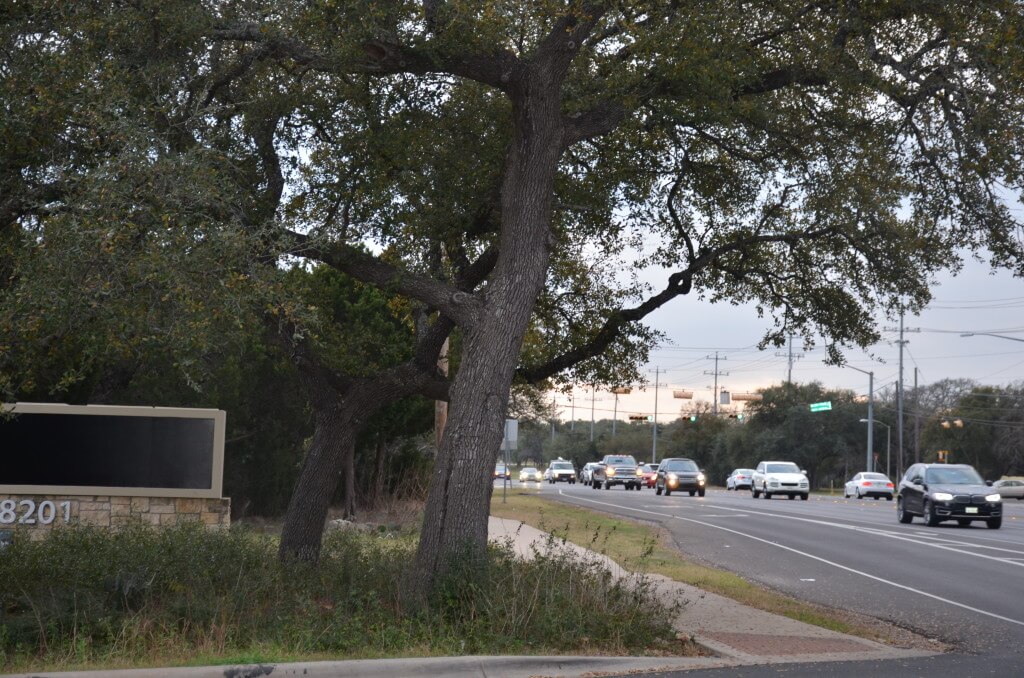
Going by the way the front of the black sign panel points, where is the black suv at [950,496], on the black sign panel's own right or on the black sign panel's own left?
on the black sign panel's own left

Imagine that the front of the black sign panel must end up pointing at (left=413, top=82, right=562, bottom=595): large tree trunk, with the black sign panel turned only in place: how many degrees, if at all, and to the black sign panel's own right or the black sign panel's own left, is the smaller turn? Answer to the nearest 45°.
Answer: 0° — it already faces it

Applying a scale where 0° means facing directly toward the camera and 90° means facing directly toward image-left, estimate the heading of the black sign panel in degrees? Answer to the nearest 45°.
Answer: approximately 0°

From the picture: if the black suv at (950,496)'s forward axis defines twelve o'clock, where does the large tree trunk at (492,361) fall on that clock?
The large tree trunk is roughly at 2 o'clock from the black suv.

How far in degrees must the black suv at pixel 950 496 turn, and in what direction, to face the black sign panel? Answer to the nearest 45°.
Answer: approximately 90° to its right

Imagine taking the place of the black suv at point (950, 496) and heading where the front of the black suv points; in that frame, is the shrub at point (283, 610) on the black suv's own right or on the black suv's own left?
on the black suv's own right

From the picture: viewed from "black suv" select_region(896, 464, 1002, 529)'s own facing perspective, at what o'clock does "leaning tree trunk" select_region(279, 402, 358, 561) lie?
The leaning tree trunk is roughly at 2 o'clock from the black suv.

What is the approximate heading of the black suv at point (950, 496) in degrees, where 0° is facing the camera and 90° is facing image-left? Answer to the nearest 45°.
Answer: approximately 315°

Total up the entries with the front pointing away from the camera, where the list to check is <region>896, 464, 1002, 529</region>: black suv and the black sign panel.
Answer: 0

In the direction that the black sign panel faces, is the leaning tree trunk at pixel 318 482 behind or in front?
in front
